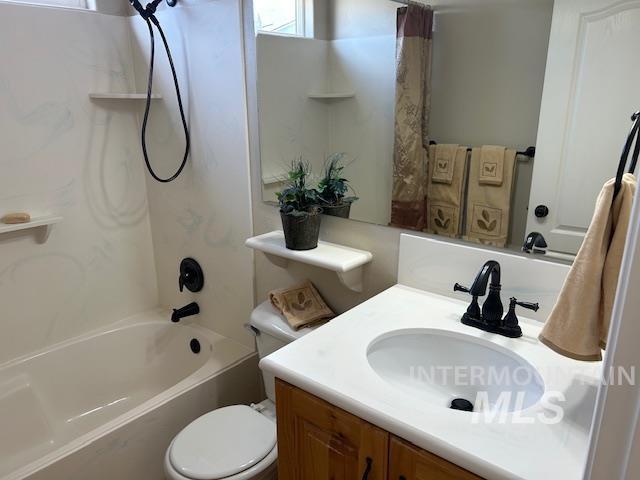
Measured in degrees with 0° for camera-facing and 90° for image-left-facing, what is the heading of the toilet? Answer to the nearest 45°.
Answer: approximately 45°

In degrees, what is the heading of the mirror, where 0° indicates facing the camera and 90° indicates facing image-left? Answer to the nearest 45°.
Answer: approximately 45°

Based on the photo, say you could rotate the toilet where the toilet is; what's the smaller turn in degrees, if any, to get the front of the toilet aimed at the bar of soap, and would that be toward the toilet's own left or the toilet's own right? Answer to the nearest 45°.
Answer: approximately 90° to the toilet's own right
